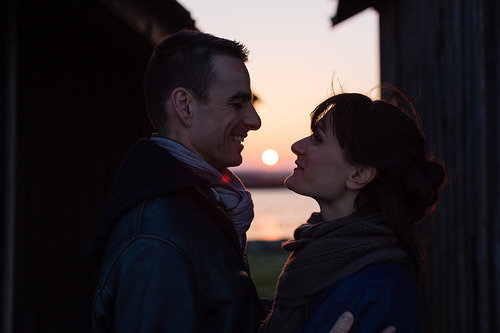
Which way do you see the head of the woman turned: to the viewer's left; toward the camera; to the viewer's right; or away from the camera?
to the viewer's left

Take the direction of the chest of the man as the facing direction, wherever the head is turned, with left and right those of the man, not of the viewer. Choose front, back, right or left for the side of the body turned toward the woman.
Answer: front

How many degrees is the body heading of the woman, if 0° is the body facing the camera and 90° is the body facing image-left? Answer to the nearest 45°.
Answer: approximately 90°

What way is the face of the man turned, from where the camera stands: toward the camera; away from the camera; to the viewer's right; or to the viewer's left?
to the viewer's right

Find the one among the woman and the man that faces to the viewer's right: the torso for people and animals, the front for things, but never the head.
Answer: the man

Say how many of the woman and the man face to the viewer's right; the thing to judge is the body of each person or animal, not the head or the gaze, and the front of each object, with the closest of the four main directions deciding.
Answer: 1

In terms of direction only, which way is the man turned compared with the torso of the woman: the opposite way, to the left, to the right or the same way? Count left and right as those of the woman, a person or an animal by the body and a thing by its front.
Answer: the opposite way

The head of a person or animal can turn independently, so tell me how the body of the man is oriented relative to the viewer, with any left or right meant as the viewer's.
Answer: facing to the right of the viewer
